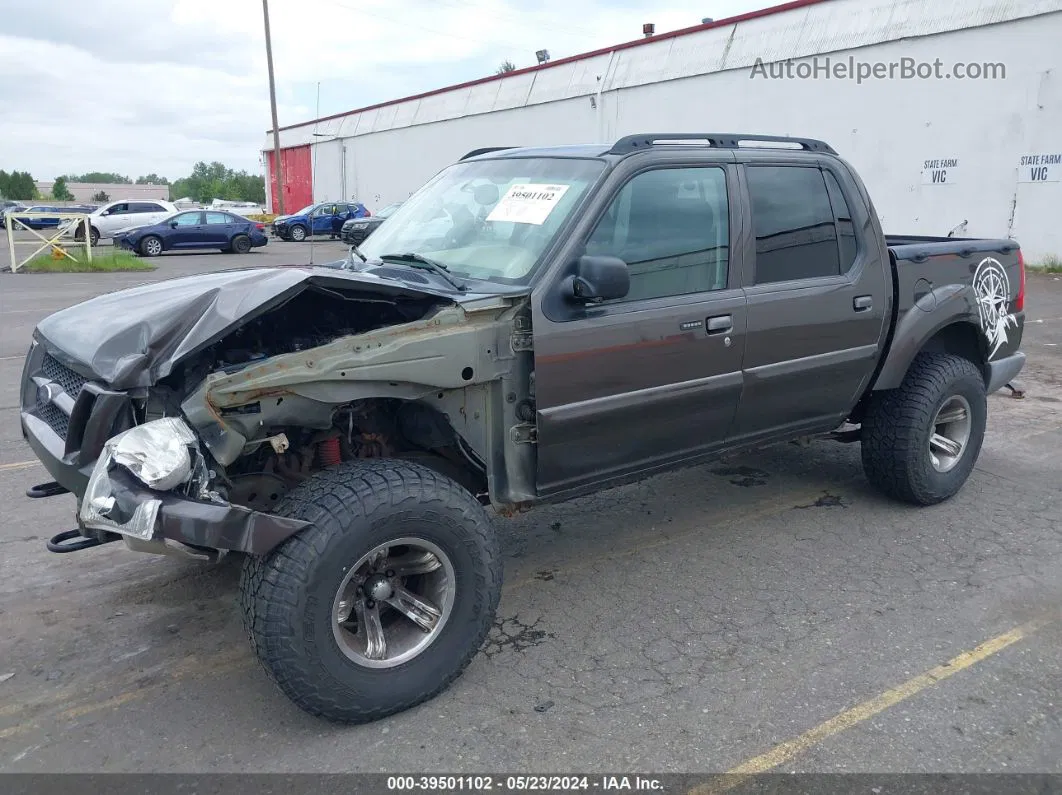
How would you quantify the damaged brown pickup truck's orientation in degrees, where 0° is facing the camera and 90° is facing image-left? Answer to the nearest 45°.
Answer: approximately 45°

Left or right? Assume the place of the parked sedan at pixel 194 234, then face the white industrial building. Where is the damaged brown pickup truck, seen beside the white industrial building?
right

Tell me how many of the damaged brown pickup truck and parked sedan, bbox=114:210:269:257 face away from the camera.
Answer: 0

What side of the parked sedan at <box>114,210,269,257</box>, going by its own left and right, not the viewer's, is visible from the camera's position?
left

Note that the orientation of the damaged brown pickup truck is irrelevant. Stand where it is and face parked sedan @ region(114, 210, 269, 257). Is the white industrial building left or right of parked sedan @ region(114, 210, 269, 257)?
right

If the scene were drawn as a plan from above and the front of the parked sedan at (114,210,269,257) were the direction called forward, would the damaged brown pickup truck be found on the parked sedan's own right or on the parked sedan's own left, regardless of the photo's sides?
on the parked sedan's own left

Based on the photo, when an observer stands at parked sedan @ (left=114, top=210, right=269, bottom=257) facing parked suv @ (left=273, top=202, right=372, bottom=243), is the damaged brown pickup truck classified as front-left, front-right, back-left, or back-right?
back-right

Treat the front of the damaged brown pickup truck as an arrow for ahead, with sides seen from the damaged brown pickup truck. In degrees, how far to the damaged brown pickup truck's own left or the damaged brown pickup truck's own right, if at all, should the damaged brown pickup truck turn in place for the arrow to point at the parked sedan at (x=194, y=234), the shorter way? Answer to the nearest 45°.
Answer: approximately 135° to the damaged brown pickup truck's own right

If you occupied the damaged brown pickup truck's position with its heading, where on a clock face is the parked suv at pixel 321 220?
The parked suv is roughly at 4 o'clock from the damaged brown pickup truck.
